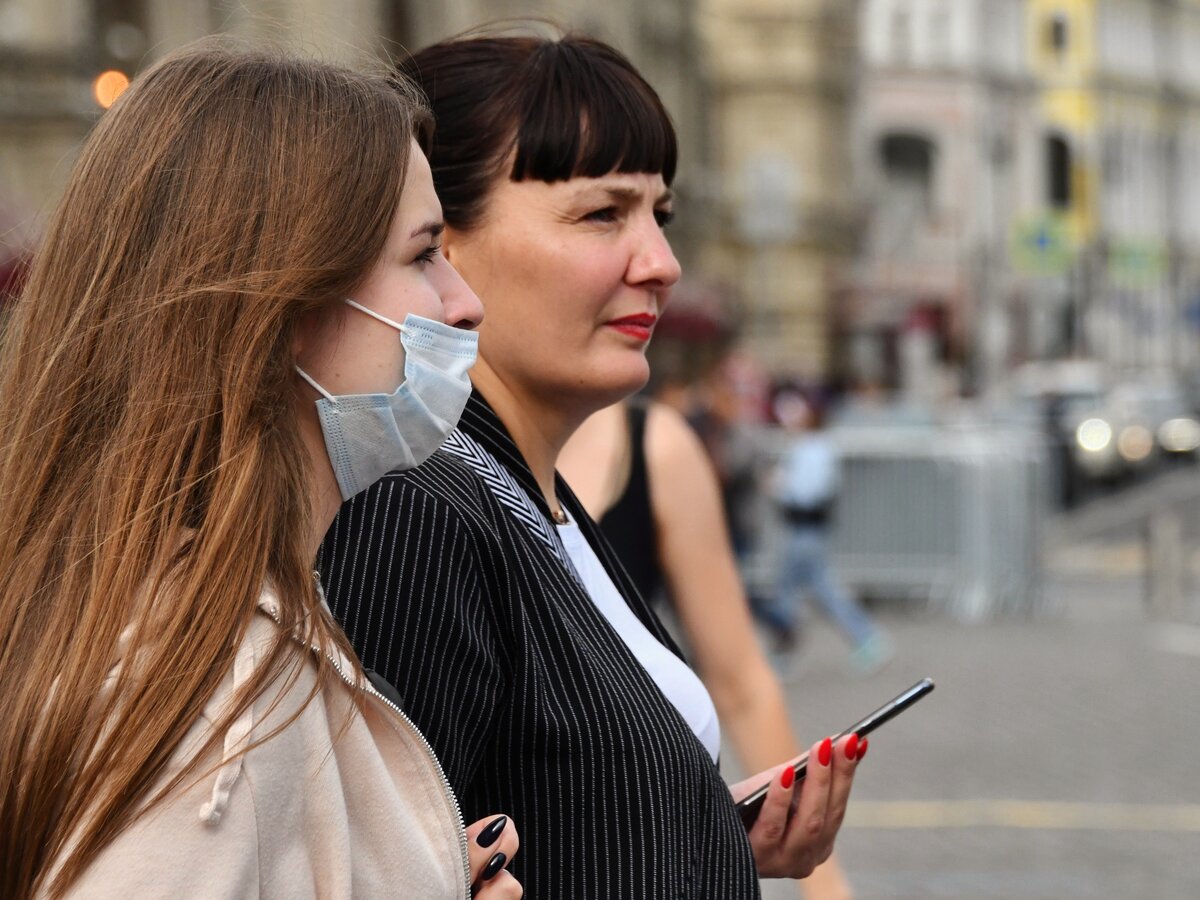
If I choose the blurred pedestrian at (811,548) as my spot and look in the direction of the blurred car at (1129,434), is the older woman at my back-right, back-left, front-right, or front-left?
back-right

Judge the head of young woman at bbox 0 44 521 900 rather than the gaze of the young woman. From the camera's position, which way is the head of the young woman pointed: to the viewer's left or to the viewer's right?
to the viewer's right

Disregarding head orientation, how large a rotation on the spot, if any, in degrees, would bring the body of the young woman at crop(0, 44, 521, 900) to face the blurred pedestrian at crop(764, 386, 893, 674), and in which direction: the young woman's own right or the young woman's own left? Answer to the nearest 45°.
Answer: approximately 90° to the young woman's own left

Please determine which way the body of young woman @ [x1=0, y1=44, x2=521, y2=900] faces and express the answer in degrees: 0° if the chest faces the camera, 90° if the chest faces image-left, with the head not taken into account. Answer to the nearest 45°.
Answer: approximately 270°

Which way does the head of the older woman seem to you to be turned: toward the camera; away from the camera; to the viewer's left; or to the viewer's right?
to the viewer's right
